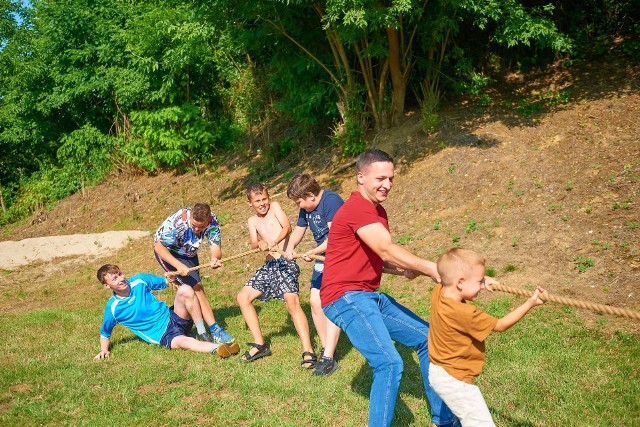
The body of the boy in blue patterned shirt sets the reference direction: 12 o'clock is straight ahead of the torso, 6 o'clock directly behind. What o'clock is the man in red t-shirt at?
The man in red t-shirt is roughly at 1 o'clock from the boy in blue patterned shirt.

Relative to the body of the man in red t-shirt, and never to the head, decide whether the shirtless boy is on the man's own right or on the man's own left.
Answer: on the man's own left

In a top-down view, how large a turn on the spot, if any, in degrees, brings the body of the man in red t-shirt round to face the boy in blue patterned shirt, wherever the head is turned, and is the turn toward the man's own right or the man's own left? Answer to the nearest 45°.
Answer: approximately 135° to the man's own left

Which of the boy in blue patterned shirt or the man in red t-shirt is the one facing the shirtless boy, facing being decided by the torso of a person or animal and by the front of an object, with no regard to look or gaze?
the boy in blue patterned shirt

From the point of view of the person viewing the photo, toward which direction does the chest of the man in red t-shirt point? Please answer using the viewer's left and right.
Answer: facing to the right of the viewer

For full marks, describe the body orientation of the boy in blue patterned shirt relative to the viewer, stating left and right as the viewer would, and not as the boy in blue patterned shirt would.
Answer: facing the viewer and to the right of the viewer

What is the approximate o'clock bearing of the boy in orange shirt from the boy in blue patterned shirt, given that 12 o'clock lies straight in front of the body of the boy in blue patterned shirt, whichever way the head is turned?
The boy in orange shirt is roughly at 1 o'clock from the boy in blue patterned shirt.

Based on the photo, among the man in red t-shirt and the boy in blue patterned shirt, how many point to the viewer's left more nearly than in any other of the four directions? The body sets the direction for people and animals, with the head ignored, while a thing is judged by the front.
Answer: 0

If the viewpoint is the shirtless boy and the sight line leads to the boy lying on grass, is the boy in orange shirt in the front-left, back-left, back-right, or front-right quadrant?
back-left

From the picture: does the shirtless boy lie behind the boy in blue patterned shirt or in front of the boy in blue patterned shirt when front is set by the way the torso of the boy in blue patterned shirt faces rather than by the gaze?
in front

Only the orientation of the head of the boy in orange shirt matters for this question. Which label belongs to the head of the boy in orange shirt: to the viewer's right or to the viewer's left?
to the viewer's right
